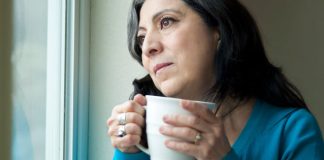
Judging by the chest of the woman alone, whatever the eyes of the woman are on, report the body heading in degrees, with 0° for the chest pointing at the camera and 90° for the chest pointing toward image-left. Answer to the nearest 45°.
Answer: approximately 45°

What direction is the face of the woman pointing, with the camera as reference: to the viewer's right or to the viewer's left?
to the viewer's left
